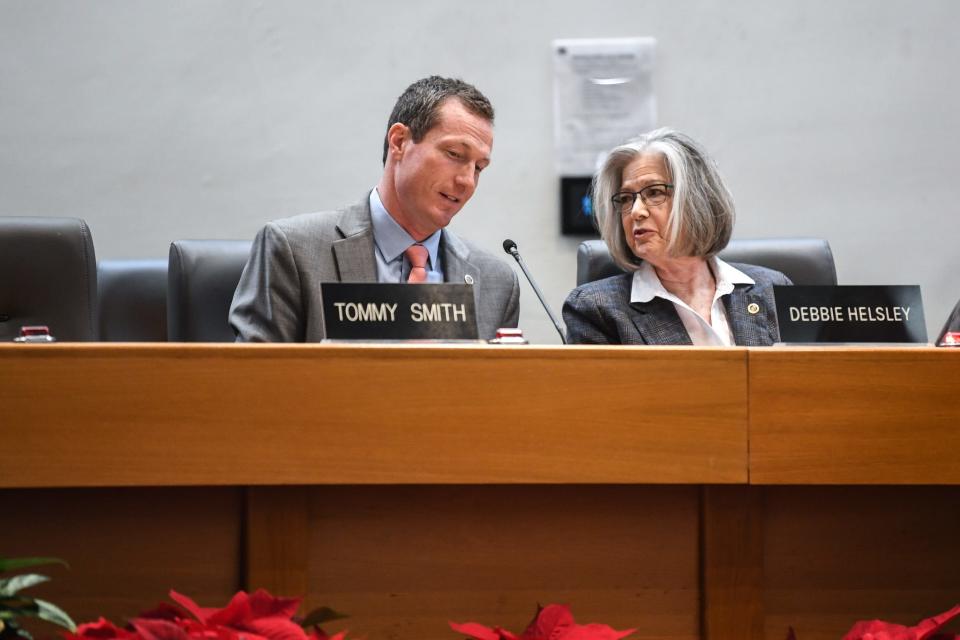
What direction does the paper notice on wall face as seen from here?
toward the camera

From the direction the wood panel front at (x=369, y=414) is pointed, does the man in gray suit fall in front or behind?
behind

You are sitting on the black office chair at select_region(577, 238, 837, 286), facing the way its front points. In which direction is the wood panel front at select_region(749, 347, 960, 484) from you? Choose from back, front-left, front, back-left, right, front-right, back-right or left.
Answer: front

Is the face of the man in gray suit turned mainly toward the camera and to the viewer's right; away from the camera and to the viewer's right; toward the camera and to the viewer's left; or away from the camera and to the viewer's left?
toward the camera and to the viewer's right

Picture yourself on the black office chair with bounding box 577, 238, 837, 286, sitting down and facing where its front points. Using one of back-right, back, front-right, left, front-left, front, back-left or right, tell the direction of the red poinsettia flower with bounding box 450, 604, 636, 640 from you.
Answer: front

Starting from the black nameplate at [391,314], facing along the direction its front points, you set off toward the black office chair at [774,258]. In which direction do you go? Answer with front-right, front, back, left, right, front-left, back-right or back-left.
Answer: back-left

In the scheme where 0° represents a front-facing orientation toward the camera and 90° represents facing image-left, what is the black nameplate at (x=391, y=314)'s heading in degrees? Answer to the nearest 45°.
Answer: approximately 0°

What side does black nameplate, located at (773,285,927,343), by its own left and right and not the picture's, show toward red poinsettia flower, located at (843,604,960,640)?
front

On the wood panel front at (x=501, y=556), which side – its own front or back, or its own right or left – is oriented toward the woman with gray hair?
back

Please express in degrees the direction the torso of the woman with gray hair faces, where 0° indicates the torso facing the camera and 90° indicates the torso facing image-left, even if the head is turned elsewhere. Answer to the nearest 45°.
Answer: approximately 0°

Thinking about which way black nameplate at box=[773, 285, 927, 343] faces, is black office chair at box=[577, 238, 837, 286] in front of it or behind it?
behind

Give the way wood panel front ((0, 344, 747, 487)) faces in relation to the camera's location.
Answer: facing the viewer

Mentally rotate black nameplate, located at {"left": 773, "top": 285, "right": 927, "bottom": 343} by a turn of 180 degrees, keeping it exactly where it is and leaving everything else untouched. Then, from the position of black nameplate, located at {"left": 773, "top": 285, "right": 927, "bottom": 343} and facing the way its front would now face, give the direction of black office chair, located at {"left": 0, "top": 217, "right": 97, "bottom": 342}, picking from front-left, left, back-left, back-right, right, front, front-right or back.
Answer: left

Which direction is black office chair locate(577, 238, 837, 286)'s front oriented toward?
toward the camera

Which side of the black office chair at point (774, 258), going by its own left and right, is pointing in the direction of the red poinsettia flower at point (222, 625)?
front
